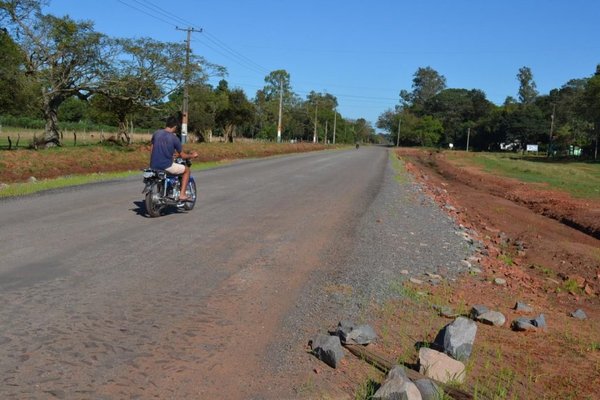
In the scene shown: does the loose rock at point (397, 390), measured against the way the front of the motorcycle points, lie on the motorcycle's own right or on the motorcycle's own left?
on the motorcycle's own right

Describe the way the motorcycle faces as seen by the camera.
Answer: facing away from the viewer and to the right of the viewer

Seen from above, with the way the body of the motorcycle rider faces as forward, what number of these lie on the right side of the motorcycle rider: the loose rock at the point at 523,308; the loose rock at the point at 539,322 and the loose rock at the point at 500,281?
3

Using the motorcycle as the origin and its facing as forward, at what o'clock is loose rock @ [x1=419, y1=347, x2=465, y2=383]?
The loose rock is roughly at 4 o'clock from the motorcycle.

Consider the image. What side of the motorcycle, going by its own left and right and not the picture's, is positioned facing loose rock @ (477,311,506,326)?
right

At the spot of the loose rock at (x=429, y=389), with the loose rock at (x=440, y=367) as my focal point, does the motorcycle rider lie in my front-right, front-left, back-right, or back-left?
front-left

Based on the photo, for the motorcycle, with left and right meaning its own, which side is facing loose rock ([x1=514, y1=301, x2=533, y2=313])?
right

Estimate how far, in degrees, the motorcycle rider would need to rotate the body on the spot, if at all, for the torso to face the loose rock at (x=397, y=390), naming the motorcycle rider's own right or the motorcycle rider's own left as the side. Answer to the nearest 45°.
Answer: approximately 135° to the motorcycle rider's own right

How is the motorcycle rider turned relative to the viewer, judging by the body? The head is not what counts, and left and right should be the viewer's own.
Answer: facing away from the viewer and to the right of the viewer

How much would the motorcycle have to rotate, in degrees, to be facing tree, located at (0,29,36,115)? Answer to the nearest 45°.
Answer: approximately 45° to its left

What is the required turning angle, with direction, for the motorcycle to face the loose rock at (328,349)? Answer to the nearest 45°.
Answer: approximately 135° to its right
